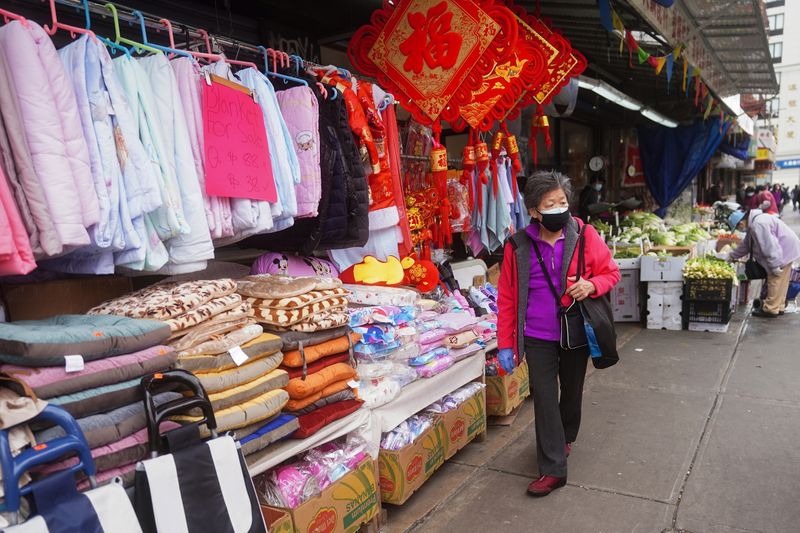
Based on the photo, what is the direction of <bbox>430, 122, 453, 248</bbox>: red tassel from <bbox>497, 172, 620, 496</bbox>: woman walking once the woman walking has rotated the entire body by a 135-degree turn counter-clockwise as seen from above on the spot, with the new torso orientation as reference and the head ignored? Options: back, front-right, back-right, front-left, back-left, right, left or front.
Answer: left

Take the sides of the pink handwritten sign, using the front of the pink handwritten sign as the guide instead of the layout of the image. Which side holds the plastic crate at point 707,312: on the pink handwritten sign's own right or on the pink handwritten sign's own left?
on the pink handwritten sign's own left

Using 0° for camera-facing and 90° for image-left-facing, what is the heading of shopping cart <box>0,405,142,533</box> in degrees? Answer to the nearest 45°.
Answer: approximately 315°

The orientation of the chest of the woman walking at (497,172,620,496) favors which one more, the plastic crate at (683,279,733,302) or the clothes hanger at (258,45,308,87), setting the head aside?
the clothes hanger

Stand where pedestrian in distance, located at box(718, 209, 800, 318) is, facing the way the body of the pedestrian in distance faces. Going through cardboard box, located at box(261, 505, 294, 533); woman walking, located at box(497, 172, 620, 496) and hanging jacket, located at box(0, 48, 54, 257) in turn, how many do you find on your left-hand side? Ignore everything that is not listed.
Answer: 3

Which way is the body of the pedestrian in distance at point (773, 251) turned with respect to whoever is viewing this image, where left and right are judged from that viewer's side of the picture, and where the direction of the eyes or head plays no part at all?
facing to the left of the viewer

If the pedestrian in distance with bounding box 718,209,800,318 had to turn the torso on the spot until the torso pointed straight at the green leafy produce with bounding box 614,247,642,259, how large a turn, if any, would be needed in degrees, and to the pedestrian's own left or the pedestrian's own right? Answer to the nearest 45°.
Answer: approximately 45° to the pedestrian's own left

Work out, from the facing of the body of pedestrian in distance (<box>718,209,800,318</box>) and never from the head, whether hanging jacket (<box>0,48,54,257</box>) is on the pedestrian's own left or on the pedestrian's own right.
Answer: on the pedestrian's own left

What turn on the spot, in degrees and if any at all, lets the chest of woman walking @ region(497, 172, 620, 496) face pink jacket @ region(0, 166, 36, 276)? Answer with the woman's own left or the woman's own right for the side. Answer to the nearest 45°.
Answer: approximately 45° to the woman's own right

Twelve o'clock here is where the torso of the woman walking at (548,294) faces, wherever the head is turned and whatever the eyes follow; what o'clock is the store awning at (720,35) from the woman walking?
The store awning is roughly at 7 o'clock from the woman walking.

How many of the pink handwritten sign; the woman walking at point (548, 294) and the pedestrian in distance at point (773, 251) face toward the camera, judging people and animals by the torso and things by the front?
2

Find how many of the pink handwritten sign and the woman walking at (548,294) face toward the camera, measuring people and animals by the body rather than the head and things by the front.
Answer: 2
